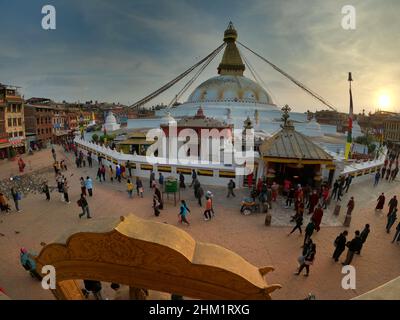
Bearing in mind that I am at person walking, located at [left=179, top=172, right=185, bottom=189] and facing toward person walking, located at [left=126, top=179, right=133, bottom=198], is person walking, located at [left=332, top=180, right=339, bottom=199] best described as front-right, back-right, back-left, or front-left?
back-left

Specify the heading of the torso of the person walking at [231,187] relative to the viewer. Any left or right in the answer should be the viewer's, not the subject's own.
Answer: facing to the left of the viewer

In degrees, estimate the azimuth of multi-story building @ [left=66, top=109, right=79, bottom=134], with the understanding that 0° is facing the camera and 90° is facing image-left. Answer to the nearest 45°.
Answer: approximately 315°

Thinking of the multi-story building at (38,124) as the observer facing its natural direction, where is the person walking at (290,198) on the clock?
The person walking is roughly at 1 o'clock from the multi-story building.

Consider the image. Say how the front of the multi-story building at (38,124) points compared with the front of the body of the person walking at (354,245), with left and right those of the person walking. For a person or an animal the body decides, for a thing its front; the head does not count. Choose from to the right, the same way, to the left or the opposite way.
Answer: the opposite way

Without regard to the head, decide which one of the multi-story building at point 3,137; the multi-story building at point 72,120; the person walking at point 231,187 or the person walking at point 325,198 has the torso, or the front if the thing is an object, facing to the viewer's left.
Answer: the person walking at point 231,187

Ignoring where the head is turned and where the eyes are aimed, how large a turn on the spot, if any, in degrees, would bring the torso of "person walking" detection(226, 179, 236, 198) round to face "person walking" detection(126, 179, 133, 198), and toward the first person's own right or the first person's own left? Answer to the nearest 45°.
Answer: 0° — they already face them

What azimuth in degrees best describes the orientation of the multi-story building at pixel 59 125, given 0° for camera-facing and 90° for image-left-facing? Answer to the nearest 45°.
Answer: approximately 315°

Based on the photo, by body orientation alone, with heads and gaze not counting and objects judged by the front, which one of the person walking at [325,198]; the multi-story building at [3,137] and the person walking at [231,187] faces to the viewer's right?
the multi-story building

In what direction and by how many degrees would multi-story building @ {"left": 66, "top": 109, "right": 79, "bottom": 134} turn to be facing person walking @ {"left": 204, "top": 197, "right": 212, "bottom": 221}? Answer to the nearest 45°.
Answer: approximately 45° to its right

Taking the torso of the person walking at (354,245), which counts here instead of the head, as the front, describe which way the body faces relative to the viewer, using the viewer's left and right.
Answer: facing to the left of the viewer

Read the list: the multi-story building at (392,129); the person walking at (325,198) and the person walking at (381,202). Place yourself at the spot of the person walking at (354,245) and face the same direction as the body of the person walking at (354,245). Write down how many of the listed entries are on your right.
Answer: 3
